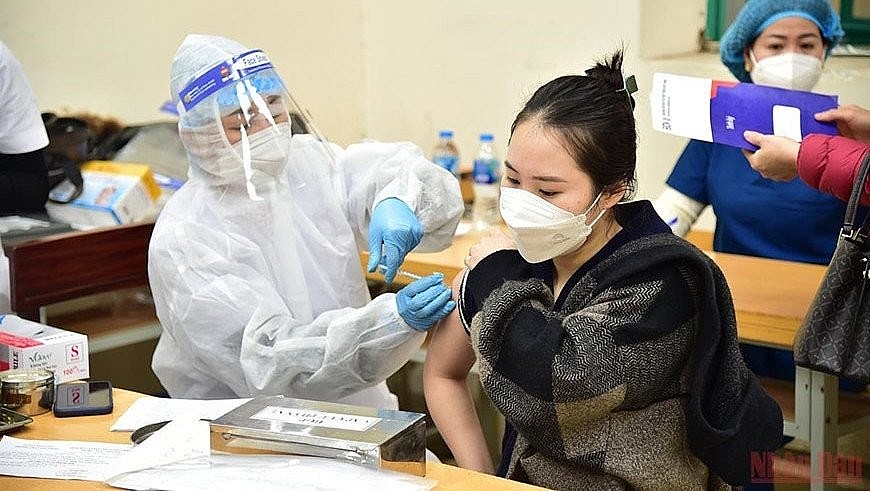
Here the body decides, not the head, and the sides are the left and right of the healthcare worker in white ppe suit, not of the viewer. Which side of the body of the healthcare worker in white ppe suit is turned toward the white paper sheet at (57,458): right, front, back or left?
right

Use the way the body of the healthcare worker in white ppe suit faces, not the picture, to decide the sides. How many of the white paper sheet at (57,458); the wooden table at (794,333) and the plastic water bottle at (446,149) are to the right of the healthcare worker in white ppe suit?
1

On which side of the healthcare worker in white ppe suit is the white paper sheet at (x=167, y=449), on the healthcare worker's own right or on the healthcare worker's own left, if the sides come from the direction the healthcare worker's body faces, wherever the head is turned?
on the healthcare worker's own right

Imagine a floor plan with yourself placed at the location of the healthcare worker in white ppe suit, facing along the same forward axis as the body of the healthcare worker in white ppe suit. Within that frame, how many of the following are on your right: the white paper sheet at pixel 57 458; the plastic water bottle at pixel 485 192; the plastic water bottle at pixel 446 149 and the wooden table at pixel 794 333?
1

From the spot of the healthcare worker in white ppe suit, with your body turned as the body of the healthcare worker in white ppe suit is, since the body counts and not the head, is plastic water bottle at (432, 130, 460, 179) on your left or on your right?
on your left

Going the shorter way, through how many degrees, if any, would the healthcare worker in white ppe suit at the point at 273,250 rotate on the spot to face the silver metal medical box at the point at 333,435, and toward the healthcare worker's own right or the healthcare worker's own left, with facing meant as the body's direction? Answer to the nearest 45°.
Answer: approximately 45° to the healthcare worker's own right

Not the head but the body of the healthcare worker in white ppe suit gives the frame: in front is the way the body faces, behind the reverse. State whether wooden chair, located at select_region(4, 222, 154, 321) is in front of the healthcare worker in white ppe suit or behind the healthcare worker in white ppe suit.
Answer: behind

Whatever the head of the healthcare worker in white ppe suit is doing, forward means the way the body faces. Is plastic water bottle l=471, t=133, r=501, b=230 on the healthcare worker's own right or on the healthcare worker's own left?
on the healthcare worker's own left

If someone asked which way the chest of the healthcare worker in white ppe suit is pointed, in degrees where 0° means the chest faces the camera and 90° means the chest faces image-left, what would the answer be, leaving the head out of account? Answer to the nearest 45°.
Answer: approximately 315°

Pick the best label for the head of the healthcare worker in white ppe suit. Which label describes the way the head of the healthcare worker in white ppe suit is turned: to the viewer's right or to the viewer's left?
to the viewer's right

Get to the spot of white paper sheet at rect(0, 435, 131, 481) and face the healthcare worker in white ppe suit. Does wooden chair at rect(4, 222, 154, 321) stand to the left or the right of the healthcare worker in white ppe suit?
left

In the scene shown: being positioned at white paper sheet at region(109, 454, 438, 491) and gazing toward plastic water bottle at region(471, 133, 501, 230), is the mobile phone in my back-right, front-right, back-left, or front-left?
front-left

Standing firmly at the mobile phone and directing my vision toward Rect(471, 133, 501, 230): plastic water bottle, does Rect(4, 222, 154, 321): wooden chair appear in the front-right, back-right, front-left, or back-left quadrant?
front-left
